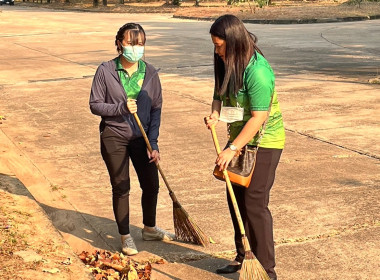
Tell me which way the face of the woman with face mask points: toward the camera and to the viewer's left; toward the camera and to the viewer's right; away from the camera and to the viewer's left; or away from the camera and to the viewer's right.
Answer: toward the camera and to the viewer's right

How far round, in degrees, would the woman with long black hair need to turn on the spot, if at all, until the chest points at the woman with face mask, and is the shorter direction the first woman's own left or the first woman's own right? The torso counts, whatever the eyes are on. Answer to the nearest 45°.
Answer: approximately 45° to the first woman's own right

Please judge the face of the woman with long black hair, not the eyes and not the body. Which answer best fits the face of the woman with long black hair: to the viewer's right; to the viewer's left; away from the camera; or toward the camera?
to the viewer's left

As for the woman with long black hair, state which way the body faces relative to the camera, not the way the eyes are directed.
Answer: to the viewer's left
